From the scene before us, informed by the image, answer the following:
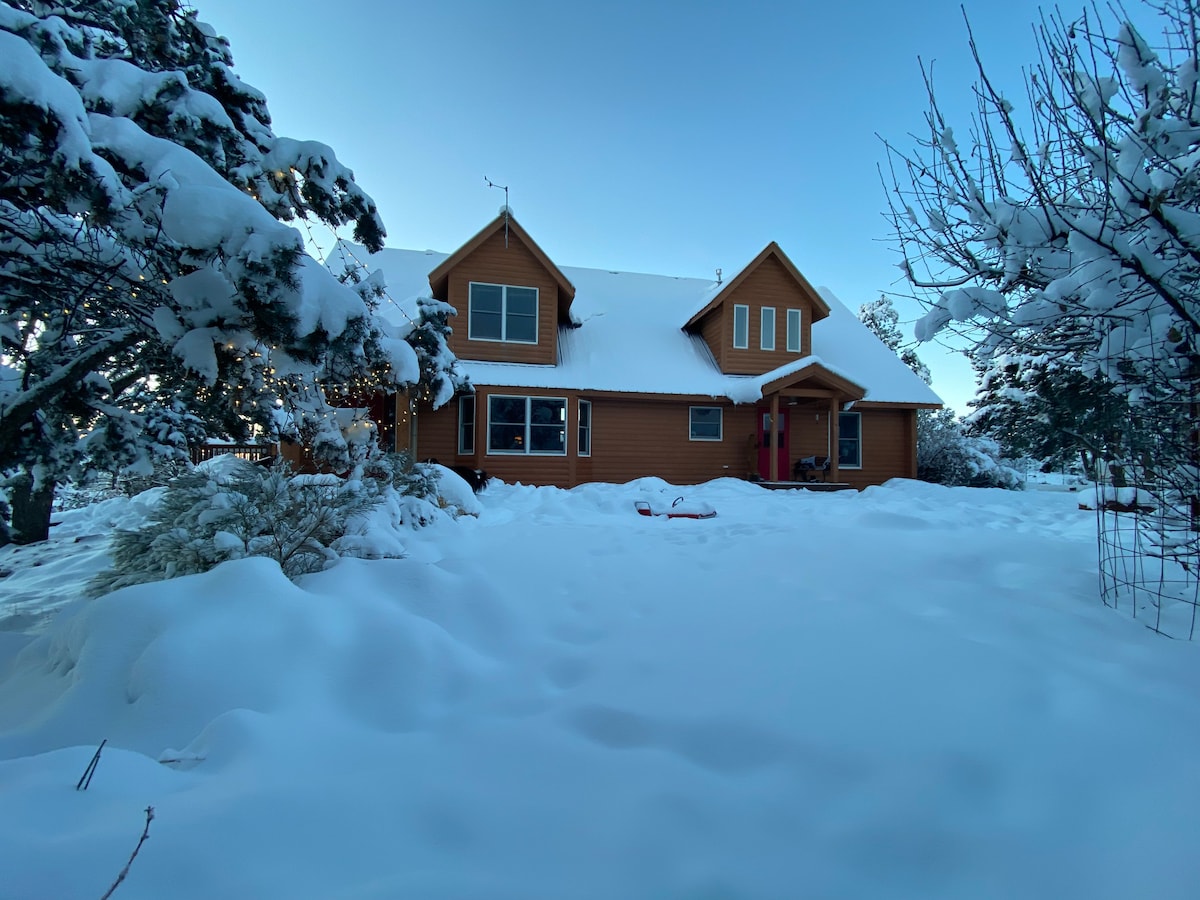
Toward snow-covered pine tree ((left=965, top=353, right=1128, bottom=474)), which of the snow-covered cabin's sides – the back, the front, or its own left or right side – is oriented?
left

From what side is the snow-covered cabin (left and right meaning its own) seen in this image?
front

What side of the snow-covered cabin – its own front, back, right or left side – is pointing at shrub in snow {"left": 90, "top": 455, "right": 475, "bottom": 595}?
front

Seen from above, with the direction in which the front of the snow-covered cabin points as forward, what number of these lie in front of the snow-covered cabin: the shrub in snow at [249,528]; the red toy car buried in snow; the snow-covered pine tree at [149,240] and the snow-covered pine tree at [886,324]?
3

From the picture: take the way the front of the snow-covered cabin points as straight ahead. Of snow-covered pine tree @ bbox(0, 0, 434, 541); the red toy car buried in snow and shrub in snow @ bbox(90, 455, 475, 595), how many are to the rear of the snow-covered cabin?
0

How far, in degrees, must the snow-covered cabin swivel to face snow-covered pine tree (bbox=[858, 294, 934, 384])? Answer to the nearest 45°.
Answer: approximately 135° to its left

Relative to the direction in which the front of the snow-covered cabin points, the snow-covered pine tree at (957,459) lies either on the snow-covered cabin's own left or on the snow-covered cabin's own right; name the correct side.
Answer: on the snow-covered cabin's own left

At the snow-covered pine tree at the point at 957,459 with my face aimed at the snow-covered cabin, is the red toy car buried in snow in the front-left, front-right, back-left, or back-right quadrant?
front-left

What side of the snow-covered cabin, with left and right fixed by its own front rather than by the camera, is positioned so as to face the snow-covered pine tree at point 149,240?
front

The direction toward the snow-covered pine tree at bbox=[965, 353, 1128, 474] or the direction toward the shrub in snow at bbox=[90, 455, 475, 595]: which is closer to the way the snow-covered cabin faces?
the shrub in snow

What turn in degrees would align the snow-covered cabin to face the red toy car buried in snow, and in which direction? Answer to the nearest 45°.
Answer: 0° — it already faces it
